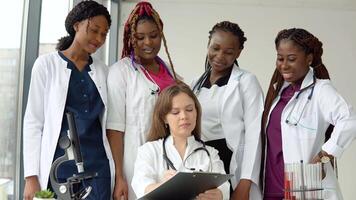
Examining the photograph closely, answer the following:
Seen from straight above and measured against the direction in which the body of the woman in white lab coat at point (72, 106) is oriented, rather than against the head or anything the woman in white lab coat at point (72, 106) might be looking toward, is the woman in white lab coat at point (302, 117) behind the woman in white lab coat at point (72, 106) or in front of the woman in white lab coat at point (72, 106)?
in front

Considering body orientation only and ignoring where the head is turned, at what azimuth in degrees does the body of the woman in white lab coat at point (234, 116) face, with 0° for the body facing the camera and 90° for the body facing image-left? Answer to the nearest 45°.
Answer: approximately 45°

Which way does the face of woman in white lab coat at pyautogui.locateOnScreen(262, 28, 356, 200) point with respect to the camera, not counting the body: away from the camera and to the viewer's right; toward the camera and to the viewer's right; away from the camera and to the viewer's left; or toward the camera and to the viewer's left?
toward the camera and to the viewer's left

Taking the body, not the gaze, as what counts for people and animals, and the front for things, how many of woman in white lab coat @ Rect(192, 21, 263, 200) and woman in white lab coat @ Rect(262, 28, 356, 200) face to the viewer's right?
0

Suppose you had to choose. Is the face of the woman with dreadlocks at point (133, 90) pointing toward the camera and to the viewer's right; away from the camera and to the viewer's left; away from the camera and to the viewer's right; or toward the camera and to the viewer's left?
toward the camera and to the viewer's right

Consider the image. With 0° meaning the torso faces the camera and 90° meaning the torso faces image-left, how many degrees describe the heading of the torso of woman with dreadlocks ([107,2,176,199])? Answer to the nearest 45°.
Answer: approximately 315°

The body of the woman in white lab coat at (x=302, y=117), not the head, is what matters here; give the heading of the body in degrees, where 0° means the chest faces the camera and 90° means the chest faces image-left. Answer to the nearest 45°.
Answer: approximately 45°

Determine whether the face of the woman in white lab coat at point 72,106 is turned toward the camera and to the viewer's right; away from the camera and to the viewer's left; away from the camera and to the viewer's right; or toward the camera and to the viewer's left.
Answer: toward the camera and to the viewer's right

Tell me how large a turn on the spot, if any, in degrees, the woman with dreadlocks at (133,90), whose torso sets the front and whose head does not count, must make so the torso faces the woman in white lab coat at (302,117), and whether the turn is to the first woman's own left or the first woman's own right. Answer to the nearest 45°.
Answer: approximately 45° to the first woman's own left
